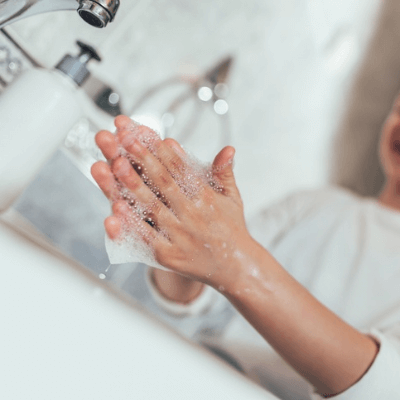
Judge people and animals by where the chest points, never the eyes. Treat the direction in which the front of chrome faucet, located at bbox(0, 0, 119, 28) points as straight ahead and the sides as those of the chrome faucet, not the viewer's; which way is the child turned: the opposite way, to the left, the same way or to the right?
the opposite way

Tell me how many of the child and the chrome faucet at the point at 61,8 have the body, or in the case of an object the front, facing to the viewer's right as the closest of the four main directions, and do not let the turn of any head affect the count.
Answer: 1

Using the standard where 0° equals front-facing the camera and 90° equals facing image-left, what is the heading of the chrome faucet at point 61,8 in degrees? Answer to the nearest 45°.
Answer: approximately 270°

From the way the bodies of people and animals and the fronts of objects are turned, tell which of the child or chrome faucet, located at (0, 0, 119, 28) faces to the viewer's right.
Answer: the chrome faucet

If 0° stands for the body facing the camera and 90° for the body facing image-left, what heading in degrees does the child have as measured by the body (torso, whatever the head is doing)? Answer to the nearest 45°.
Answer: approximately 45°
